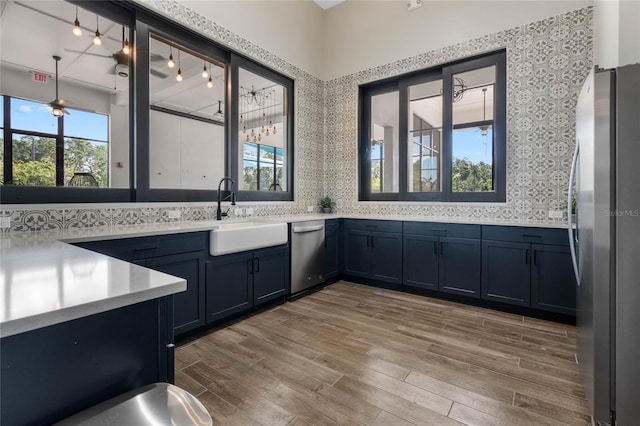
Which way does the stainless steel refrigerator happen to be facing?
to the viewer's left

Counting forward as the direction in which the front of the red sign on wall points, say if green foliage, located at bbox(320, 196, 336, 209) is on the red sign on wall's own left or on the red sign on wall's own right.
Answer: on the red sign on wall's own left

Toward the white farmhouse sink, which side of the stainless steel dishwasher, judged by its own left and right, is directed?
right

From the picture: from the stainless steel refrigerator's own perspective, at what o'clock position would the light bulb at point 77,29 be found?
The light bulb is roughly at 11 o'clock from the stainless steel refrigerator.

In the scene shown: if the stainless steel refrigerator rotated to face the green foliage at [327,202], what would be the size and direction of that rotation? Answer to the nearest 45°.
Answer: approximately 45° to its right

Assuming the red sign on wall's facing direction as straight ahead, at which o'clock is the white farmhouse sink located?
The white farmhouse sink is roughly at 10 o'clock from the red sign on wall.

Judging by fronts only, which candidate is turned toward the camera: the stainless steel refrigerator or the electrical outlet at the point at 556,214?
the electrical outlet

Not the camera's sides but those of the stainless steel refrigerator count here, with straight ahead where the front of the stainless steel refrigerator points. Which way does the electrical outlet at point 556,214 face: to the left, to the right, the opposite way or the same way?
to the left

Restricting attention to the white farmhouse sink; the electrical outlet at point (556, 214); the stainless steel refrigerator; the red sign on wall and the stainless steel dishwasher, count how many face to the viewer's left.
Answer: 1

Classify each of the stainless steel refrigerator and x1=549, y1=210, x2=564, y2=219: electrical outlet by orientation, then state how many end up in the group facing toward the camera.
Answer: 1

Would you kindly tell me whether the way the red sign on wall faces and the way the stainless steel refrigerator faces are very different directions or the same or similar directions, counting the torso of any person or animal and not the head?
very different directions

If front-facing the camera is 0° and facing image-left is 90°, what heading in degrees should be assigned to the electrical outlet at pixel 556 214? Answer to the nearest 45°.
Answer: approximately 0°

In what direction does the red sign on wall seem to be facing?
toward the camera
